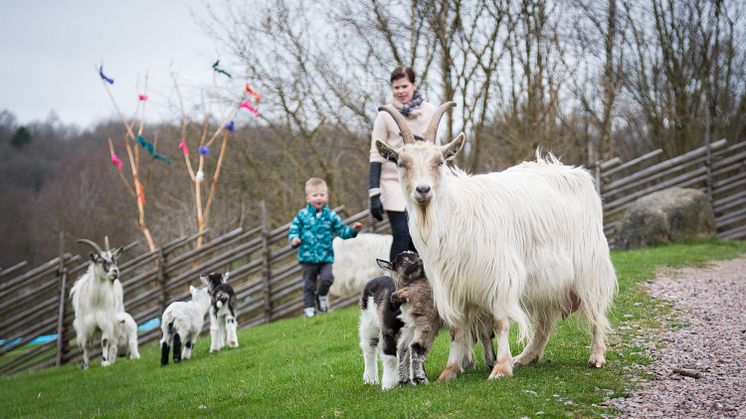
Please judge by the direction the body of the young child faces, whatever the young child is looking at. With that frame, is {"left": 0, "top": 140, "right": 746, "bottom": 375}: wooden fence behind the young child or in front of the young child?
behind

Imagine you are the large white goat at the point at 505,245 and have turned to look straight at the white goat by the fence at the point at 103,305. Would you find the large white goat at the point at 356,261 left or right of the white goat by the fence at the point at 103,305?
right

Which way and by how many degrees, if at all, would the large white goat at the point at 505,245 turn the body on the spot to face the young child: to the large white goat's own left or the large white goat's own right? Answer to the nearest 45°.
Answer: approximately 90° to the large white goat's own right

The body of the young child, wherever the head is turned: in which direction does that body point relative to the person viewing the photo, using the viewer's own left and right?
facing the viewer

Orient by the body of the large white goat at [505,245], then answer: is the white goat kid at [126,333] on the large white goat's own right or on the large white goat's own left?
on the large white goat's own right

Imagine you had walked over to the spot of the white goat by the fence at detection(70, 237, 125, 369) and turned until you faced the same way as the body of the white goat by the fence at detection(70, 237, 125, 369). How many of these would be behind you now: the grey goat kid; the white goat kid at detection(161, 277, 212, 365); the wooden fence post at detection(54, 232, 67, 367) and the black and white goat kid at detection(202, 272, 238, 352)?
1
